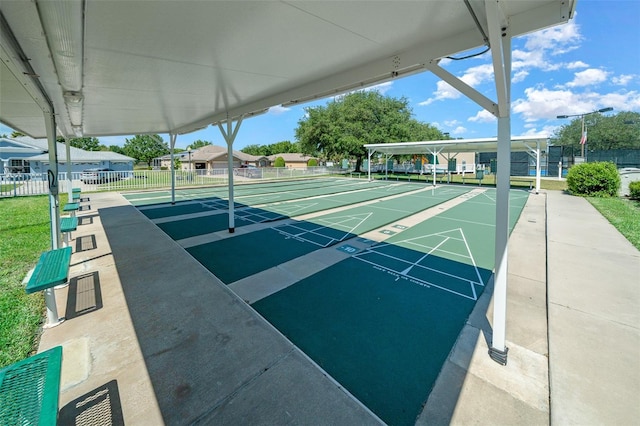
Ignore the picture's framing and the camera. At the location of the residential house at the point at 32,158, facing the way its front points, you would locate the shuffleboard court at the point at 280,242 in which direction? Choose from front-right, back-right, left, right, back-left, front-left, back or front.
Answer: front

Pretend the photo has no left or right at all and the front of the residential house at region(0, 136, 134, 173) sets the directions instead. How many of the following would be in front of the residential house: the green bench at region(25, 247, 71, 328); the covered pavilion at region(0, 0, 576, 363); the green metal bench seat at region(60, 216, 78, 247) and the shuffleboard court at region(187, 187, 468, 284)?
4

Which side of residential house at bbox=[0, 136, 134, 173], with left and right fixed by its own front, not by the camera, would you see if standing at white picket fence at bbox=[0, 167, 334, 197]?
front

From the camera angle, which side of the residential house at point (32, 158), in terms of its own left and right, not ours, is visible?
front

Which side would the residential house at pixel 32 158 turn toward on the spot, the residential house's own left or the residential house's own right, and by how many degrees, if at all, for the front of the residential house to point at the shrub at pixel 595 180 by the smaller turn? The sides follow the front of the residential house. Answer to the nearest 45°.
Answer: approximately 45° to the residential house's own left

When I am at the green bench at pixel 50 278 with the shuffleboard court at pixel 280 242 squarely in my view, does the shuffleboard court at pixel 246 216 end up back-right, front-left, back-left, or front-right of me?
front-left

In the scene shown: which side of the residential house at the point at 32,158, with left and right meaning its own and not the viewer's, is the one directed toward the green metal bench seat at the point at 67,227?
front

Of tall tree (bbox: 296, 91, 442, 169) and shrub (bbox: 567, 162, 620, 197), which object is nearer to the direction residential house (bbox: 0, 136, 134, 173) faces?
the shrub

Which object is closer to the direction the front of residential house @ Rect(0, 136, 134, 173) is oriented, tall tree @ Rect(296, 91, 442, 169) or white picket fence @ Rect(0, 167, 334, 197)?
the white picket fence

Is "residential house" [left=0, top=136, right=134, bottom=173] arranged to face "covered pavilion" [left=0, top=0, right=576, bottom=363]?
yes

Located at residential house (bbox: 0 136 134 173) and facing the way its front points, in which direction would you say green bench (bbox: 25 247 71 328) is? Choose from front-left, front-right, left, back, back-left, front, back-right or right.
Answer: front

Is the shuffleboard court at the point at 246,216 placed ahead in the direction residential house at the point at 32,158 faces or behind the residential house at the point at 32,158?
ahead

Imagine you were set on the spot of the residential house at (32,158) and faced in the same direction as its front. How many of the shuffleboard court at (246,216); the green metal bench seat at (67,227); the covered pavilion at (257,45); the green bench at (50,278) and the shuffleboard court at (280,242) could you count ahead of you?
5
